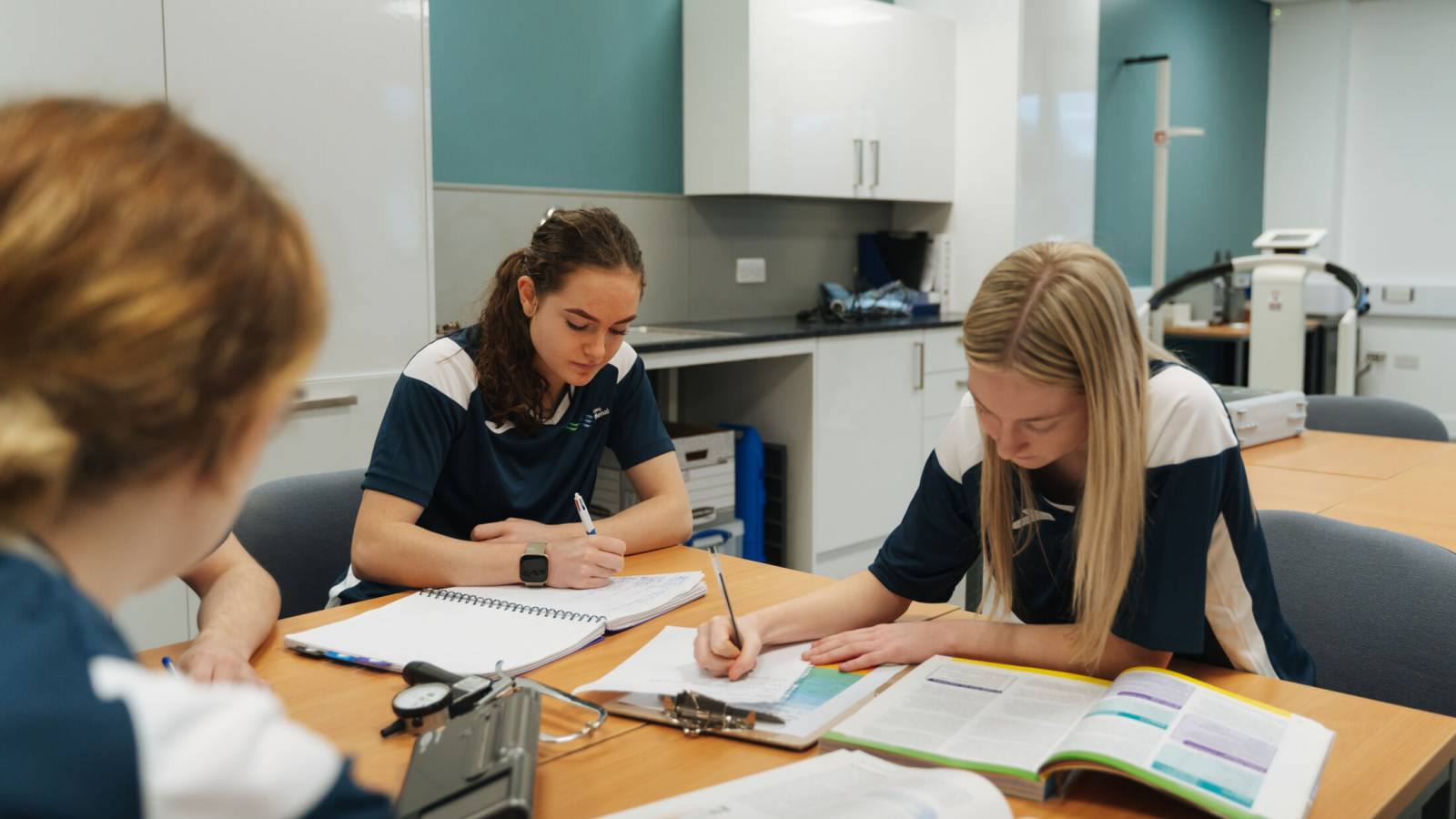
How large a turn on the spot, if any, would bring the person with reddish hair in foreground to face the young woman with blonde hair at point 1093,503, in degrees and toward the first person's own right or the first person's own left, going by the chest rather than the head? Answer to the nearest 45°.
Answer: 0° — they already face them

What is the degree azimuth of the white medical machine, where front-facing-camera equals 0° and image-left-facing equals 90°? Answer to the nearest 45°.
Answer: approximately 0°

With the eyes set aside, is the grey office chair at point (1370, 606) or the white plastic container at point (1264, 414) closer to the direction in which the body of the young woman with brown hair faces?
the grey office chair

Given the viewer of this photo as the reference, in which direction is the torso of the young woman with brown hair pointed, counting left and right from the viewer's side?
facing the viewer and to the right of the viewer

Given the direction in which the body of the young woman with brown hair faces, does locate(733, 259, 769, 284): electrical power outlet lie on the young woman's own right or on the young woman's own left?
on the young woman's own left

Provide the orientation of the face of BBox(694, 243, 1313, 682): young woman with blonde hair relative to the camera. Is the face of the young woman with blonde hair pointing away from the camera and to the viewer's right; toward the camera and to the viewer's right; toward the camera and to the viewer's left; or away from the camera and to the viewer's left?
toward the camera and to the viewer's left

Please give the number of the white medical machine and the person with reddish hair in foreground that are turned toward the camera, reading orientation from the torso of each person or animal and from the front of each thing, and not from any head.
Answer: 1

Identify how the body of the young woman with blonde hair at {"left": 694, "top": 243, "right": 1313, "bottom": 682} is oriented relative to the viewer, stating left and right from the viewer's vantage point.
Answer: facing the viewer and to the left of the viewer

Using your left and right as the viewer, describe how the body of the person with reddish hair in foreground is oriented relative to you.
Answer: facing away from the viewer and to the right of the viewer

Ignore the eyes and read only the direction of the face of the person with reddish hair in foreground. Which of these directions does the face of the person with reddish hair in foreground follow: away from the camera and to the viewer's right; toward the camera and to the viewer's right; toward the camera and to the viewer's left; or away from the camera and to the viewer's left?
away from the camera and to the viewer's right

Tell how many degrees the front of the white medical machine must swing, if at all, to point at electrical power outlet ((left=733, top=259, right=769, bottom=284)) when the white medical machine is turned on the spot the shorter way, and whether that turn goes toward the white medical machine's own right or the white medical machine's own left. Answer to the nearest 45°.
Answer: approximately 45° to the white medical machine's own right

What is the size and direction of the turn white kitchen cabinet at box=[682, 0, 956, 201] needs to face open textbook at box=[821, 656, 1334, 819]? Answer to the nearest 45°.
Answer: approximately 45° to its right

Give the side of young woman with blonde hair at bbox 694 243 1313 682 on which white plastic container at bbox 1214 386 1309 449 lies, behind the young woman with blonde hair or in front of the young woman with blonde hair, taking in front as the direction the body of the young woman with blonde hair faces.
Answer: behind
